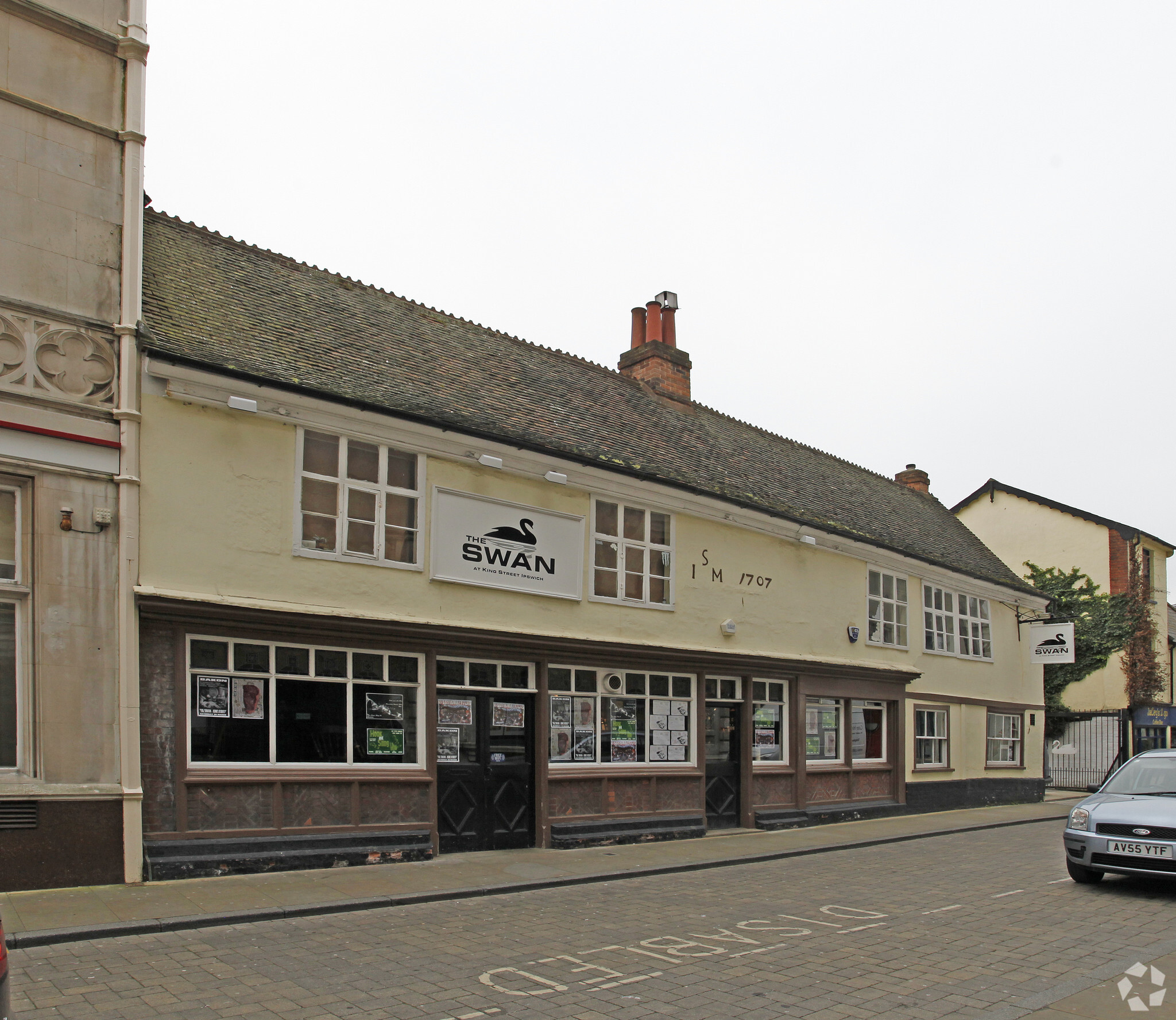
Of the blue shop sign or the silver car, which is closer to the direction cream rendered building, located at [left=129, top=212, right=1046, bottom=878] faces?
the silver car

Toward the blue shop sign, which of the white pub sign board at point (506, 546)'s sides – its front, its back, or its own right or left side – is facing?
left

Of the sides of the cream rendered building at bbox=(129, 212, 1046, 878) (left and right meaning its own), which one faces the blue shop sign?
left

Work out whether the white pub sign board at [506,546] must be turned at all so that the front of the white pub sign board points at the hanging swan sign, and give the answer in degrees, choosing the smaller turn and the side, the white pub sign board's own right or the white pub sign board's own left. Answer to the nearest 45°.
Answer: approximately 90° to the white pub sign board's own left

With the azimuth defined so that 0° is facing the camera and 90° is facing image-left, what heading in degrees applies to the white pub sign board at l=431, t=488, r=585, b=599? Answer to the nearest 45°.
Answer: approximately 315°

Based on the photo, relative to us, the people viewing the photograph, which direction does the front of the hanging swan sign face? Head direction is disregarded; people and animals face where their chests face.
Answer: facing the viewer

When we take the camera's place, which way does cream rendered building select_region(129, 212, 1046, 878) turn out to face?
facing the viewer and to the right of the viewer

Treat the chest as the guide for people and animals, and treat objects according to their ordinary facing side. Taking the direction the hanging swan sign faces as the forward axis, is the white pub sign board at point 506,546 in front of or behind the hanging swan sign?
in front

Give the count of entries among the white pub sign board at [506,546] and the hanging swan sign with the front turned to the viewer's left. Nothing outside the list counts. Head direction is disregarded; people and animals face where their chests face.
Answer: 0

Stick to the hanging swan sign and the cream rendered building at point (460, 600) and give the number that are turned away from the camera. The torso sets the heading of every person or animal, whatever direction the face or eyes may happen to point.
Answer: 0
